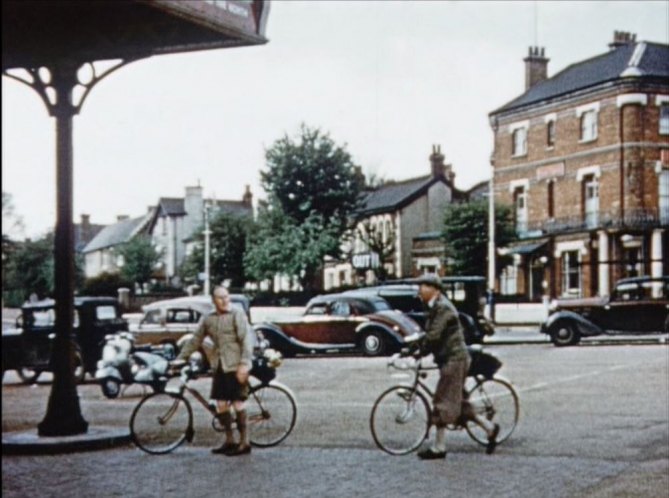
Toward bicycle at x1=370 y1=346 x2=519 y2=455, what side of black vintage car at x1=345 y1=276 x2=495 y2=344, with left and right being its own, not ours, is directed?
right

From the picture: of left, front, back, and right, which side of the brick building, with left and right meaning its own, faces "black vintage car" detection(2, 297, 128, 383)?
front

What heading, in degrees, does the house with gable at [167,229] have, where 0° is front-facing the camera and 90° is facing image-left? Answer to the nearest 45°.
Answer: approximately 45°

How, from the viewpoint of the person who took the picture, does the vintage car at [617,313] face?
facing to the left of the viewer

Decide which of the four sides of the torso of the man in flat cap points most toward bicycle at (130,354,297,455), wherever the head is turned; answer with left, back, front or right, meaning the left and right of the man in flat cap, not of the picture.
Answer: front

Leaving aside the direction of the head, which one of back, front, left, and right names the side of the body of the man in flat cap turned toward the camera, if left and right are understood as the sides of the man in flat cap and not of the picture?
left
